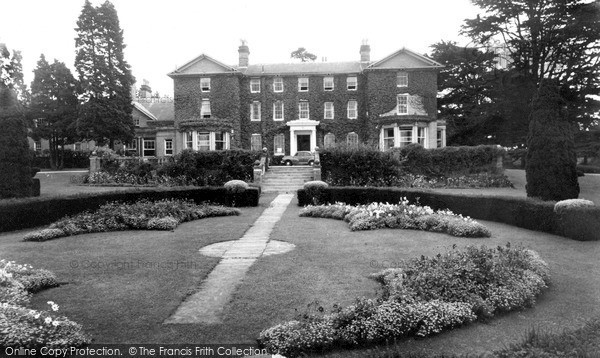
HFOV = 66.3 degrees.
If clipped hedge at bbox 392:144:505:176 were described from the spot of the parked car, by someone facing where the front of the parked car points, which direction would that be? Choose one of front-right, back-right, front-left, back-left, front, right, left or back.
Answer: back-left

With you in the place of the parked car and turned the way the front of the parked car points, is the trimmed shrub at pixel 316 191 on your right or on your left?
on your left

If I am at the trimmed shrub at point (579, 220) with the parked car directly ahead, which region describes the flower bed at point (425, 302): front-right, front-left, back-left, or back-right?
back-left

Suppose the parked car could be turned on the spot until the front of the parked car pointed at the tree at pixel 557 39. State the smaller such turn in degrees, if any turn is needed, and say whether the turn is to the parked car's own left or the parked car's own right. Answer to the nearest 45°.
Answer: approximately 180°

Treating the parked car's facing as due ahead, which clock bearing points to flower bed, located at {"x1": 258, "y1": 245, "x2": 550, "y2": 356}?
The flower bed is roughly at 9 o'clock from the parked car.

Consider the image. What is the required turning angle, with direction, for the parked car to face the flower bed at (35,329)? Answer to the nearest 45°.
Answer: approximately 90° to its left

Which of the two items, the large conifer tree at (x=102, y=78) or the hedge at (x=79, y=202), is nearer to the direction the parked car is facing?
the large conifer tree
